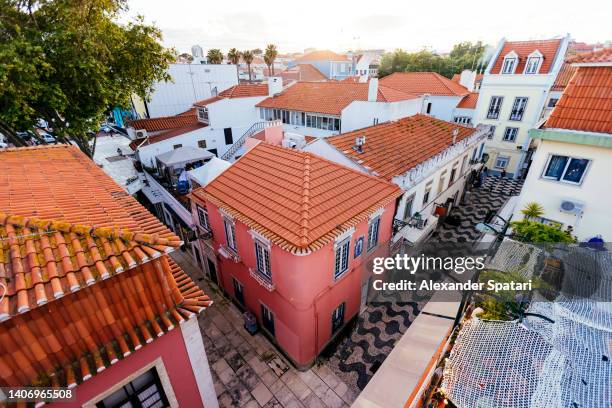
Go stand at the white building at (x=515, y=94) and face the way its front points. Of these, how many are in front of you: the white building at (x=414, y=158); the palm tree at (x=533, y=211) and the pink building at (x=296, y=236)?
3

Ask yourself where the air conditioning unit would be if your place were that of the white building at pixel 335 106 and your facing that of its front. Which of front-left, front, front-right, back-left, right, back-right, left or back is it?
left

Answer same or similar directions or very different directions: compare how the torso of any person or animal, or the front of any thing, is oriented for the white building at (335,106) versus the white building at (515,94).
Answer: same or similar directions

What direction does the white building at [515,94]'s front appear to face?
toward the camera

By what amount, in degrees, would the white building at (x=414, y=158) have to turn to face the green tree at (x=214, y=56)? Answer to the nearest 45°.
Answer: approximately 180°

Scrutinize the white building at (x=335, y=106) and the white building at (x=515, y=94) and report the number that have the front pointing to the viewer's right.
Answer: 0

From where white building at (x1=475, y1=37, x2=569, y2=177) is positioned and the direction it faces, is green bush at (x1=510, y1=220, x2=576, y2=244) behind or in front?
in front

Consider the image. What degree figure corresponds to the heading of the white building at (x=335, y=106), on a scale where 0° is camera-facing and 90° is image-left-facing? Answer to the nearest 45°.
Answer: approximately 45°

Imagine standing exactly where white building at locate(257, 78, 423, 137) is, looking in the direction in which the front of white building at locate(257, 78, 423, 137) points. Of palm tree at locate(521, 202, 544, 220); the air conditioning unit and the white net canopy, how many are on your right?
0

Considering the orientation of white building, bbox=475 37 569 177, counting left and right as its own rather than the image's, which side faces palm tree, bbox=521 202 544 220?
front

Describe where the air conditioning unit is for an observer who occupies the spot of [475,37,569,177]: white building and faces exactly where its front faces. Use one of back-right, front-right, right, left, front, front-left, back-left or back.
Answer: front

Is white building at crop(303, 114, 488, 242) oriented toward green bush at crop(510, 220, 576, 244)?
yes

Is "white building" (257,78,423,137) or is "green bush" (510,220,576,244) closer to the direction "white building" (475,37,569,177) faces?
the green bush

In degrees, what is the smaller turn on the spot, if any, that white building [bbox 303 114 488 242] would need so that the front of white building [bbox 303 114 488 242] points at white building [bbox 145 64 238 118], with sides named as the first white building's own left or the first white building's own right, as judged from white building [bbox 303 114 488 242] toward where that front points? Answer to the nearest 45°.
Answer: approximately 180°

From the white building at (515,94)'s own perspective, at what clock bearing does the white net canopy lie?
The white net canopy is roughly at 12 o'clock from the white building.

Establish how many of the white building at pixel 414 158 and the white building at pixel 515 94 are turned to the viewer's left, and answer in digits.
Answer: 0

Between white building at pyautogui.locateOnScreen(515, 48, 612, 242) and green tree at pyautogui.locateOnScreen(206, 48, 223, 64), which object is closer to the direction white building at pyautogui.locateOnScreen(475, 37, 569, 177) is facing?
the white building

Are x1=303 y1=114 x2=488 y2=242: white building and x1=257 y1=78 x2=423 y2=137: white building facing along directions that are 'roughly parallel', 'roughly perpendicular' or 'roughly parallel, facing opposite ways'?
roughly perpendicular

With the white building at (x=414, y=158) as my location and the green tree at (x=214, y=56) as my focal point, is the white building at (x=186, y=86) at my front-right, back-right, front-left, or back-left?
front-left
